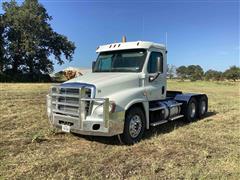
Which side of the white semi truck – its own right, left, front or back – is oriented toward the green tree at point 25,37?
right

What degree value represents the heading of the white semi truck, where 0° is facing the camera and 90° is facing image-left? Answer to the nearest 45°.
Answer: approximately 45°
